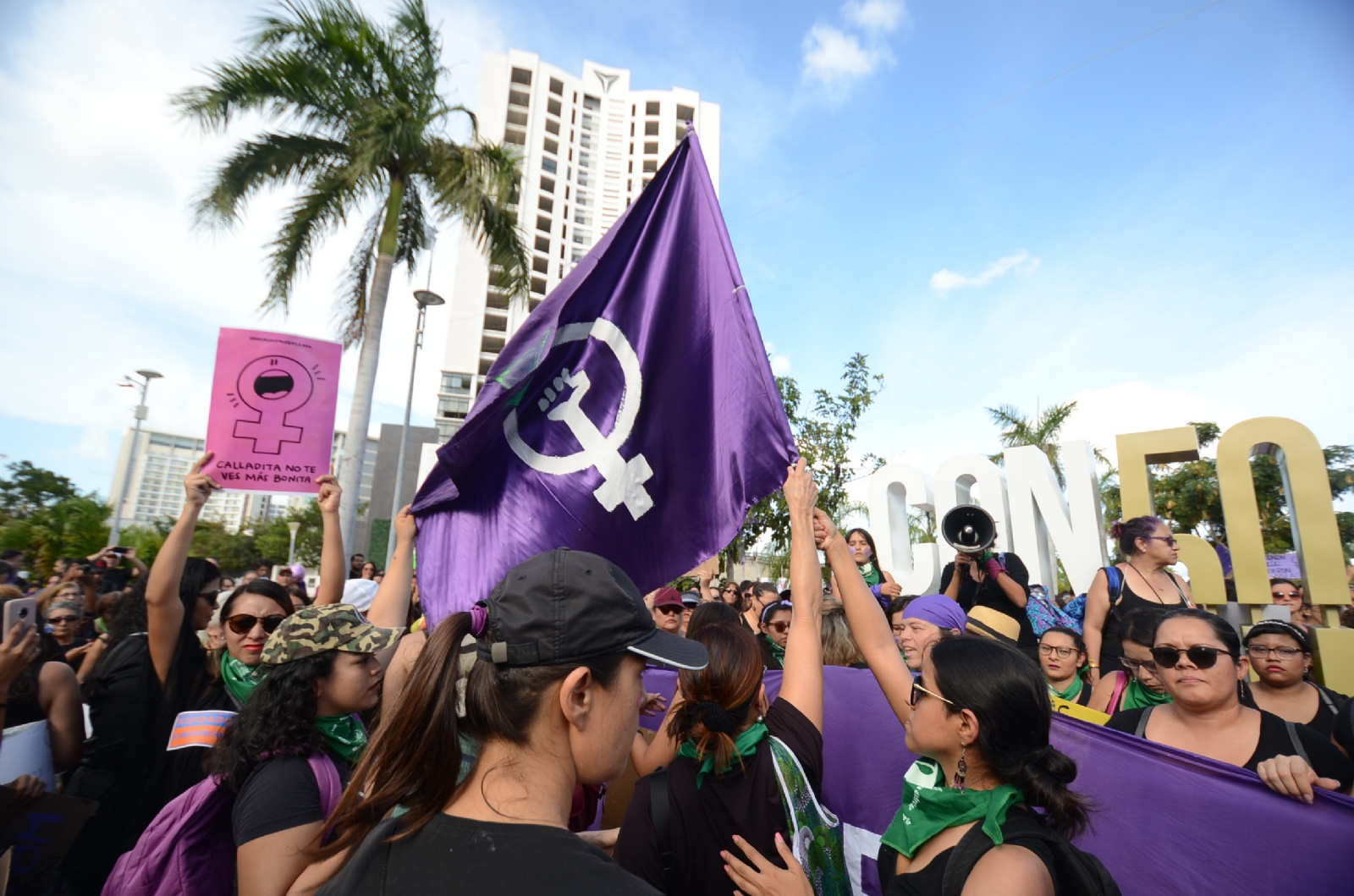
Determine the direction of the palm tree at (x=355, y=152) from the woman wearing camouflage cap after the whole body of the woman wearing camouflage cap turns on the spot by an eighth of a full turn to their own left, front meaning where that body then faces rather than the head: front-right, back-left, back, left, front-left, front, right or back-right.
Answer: front-left

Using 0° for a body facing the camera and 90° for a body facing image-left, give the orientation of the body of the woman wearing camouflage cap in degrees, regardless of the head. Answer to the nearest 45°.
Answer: approximately 270°

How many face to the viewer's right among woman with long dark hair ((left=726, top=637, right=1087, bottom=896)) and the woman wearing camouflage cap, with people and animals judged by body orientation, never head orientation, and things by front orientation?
1

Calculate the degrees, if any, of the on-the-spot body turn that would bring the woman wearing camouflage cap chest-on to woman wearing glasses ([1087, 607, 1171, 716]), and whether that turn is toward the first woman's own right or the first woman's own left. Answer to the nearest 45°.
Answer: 0° — they already face them

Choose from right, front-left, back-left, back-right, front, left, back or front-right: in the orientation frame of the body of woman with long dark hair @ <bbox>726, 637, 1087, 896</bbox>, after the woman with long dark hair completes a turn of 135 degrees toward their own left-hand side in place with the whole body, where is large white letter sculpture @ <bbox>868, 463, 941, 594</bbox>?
back-left

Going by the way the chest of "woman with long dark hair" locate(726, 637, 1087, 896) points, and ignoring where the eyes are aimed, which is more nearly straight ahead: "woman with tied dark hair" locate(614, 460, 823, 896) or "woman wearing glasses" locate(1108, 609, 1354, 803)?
the woman with tied dark hair

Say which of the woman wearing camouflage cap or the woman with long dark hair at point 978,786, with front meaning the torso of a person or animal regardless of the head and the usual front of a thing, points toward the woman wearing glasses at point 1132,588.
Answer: the woman wearing camouflage cap

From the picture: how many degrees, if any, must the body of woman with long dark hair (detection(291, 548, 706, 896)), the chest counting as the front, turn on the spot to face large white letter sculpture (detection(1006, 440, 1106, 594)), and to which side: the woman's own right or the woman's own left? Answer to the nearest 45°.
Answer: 0° — they already face it

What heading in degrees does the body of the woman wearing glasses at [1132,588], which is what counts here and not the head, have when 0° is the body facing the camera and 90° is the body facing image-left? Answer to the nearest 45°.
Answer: approximately 315°

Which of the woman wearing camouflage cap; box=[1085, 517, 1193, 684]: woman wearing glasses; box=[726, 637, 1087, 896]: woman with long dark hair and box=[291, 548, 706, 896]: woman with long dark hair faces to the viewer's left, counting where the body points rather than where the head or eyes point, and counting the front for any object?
box=[726, 637, 1087, 896]: woman with long dark hair

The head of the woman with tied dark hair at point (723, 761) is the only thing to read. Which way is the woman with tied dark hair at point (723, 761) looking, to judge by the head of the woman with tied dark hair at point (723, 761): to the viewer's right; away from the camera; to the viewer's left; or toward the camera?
away from the camera

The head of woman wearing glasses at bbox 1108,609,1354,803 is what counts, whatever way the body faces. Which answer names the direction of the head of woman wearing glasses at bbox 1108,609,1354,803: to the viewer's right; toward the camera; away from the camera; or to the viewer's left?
toward the camera

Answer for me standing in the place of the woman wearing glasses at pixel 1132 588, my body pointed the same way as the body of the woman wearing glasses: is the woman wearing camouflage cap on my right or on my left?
on my right

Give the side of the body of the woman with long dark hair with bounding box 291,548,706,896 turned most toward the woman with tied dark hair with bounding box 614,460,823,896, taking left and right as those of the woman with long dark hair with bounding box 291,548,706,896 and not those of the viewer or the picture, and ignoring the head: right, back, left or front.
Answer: front

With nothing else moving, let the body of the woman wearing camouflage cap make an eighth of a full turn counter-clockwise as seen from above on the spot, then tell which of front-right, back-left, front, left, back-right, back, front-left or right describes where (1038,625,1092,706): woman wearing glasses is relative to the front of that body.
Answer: front-right
